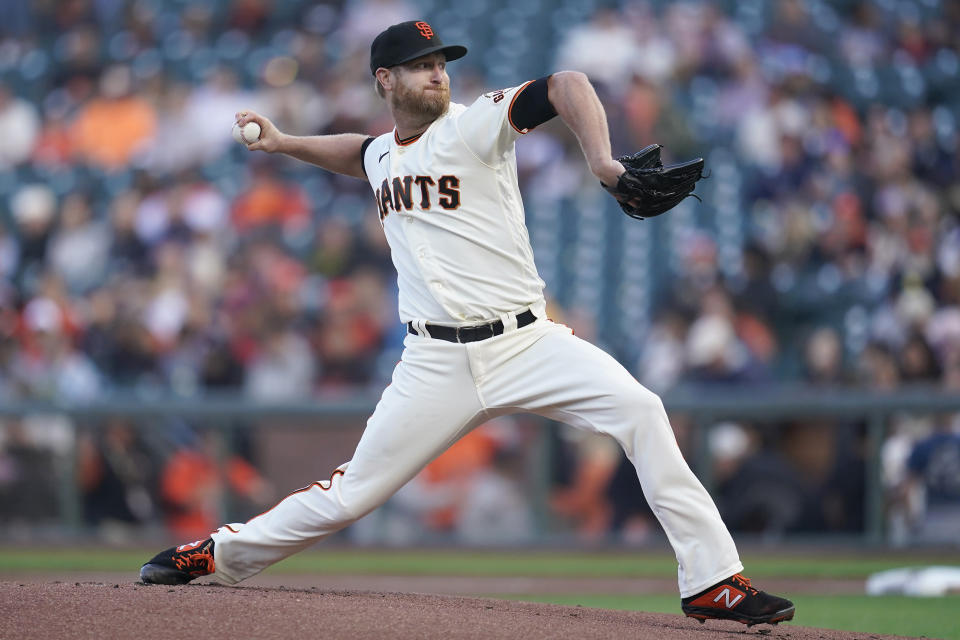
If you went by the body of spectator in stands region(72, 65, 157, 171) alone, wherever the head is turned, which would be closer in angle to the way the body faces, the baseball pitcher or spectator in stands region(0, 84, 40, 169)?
the baseball pitcher

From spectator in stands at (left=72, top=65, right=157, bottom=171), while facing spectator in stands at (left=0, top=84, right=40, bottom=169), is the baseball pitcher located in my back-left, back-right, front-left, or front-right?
back-left

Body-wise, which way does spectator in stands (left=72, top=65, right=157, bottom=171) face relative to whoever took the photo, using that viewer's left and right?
facing the viewer

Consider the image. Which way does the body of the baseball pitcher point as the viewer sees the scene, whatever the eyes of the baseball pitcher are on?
toward the camera

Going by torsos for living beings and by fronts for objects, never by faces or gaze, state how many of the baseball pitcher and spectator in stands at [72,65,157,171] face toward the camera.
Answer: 2

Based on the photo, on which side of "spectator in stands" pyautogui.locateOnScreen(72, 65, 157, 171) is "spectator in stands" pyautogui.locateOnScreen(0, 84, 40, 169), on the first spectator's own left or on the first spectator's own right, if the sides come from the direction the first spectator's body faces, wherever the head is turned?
on the first spectator's own right

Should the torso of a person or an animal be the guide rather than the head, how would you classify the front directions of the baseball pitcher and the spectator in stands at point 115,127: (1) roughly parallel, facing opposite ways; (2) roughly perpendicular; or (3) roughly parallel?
roughly parallel

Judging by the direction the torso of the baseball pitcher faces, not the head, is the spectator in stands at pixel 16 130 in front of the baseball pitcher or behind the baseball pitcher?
behind

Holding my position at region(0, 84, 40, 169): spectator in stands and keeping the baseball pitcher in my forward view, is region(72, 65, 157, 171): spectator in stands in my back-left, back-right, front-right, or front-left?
front-left

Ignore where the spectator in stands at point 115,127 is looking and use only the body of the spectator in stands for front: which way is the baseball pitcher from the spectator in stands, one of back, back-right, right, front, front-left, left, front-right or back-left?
front
